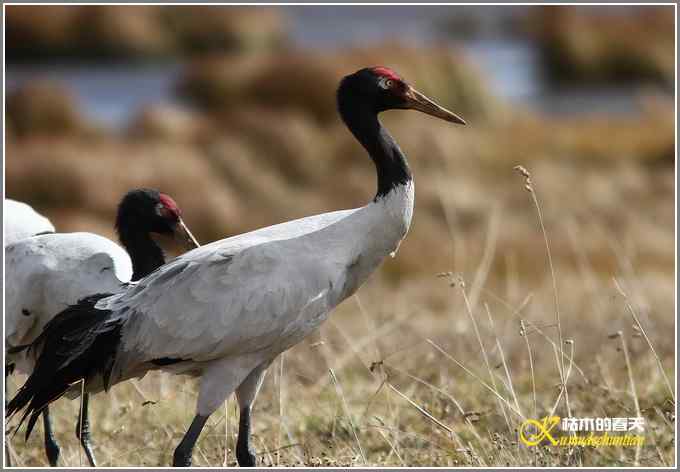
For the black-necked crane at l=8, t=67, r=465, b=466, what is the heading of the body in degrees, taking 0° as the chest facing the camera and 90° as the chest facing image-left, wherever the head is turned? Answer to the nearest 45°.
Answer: approximately 270°

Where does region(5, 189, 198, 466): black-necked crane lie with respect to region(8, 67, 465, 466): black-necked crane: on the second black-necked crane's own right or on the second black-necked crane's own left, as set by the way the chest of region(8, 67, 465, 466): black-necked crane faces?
on the second black-necked crane's own left

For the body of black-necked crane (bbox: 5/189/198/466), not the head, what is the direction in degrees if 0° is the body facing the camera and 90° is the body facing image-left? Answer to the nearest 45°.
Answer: approximately 270°

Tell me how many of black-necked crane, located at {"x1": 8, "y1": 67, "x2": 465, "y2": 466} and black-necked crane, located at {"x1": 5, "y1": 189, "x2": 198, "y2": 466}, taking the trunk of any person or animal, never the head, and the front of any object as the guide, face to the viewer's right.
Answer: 2

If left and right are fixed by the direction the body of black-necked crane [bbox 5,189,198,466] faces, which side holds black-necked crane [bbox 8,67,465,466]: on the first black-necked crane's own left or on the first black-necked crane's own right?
on the first black-necked crane's own right
